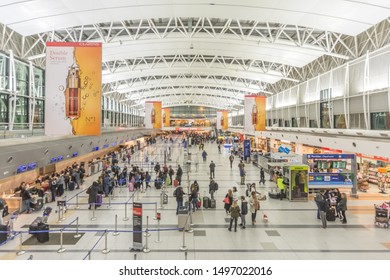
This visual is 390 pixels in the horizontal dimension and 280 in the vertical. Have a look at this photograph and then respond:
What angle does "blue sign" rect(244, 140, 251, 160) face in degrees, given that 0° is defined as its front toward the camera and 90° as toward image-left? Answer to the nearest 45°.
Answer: approximately 0°

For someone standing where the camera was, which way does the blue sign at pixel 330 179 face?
facing the viewer

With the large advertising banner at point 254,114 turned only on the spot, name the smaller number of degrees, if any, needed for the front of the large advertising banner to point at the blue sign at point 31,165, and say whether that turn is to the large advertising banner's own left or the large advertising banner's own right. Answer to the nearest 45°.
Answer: approximately 45° to the large advertising banner's own right

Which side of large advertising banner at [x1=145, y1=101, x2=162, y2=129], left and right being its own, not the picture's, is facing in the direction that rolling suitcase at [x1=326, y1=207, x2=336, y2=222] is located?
front

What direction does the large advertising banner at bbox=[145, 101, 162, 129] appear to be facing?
toward the camera

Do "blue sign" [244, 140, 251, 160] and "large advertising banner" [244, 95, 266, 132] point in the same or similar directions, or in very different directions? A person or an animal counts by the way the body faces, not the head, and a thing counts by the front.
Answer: same or similar directions

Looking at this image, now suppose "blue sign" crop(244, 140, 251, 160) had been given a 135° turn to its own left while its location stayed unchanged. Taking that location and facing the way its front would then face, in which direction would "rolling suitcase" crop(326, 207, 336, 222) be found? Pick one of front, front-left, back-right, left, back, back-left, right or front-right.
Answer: back-right

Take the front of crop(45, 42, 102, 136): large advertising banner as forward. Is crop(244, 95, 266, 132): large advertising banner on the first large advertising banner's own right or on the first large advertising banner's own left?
on the first large advertising banner's own left

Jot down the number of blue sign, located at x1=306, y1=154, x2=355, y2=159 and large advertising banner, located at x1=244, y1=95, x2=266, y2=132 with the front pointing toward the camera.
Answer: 2

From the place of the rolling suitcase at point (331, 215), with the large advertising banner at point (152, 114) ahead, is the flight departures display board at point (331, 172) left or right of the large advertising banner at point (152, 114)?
right

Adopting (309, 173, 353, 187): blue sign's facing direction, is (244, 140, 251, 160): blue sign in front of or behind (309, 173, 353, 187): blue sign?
behind

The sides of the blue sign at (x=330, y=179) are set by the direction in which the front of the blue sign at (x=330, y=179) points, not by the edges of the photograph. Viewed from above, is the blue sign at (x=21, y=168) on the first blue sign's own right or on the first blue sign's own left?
on the first blue sign's own right

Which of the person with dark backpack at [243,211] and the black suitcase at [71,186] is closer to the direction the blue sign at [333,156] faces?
the person with dark backpack

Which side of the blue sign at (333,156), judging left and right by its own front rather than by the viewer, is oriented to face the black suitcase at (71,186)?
right

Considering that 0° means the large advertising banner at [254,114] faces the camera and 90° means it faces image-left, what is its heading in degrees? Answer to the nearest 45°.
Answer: approximately 0°
